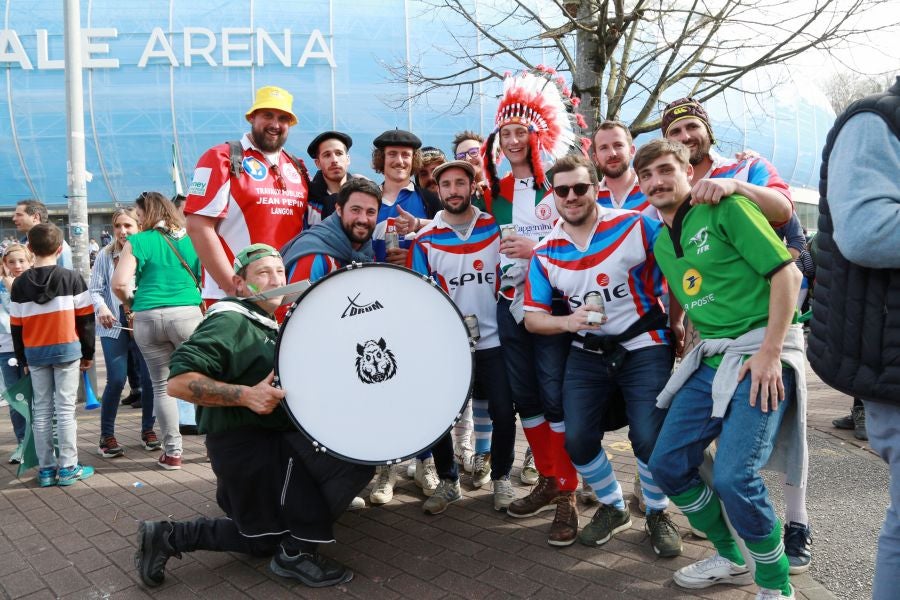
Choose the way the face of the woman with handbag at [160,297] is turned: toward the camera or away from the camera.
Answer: away from the camera

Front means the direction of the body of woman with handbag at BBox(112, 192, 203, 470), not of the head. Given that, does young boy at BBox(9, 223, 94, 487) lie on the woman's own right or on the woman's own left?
on the woman's own left

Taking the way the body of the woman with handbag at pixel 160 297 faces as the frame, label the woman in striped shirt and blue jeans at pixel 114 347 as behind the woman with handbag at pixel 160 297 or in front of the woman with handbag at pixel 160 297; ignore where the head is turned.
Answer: in front

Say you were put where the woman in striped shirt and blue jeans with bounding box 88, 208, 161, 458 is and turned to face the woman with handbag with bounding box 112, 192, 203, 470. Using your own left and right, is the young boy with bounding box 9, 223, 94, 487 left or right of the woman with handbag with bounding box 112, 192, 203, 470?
right

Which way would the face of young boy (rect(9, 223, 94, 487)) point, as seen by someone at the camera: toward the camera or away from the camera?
away from the camera
